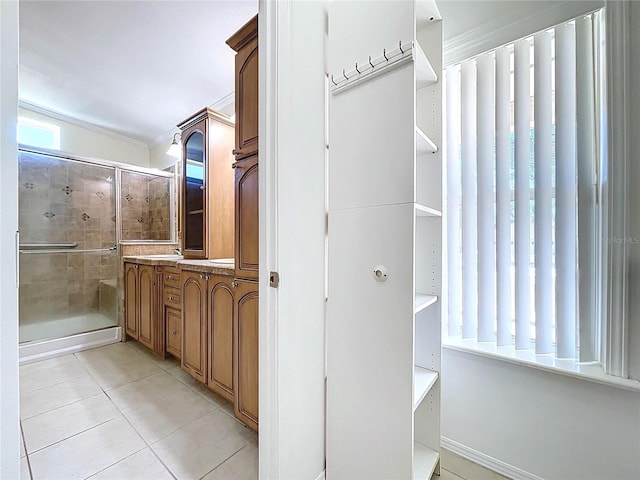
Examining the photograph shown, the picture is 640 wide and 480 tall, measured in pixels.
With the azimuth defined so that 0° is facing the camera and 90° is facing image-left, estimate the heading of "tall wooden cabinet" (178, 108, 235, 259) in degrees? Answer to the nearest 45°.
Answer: approximately 45°

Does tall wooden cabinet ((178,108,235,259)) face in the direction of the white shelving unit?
no

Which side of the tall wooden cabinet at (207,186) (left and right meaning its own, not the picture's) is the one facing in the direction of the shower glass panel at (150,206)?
right

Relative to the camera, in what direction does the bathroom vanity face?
facing the viewer and to the left of the viewer

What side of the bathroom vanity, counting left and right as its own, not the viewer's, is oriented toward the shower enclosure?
right

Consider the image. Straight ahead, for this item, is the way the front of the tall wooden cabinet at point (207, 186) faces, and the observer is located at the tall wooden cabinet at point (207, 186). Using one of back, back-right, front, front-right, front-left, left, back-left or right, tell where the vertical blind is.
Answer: left

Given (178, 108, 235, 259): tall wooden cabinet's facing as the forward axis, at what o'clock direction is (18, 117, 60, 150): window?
The window is roughly at 3 o'clock from the tall wooden cabinet.

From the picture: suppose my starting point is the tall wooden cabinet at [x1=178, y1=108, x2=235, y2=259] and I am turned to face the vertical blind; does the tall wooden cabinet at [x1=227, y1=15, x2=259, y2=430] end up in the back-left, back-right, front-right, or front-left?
front-right
